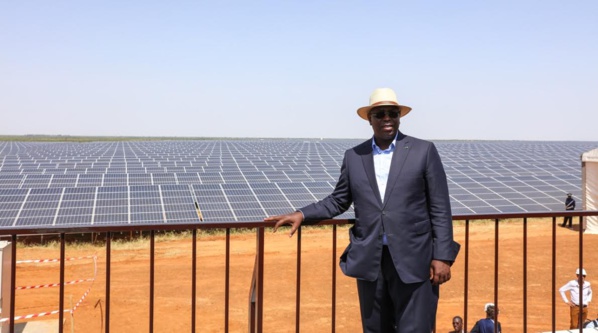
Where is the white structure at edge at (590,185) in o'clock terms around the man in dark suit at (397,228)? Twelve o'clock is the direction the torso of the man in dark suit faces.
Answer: The white structure at edge is roughly at 7 o'clock from the man in dark suit.

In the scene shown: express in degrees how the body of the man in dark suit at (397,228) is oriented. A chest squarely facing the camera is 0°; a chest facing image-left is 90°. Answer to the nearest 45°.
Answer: approximately 0°
